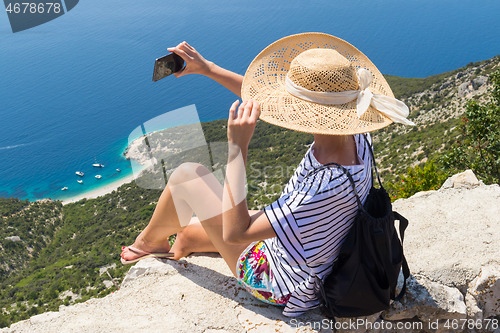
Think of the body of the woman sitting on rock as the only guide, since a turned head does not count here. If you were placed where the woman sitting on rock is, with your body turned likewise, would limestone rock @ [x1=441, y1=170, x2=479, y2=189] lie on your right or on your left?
on your right

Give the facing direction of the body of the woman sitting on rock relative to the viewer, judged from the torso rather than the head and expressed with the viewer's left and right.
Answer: facing away from the viewer and to the left of the viewer

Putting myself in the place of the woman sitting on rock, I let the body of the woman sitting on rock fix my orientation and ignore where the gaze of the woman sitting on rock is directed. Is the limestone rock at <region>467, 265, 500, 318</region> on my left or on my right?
on my right

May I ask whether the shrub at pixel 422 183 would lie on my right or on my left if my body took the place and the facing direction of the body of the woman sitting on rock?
on my right

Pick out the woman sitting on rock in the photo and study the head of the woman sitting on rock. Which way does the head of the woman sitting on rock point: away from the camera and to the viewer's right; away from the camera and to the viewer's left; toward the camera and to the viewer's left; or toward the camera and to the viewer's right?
away from the camera and to the viewer's left
